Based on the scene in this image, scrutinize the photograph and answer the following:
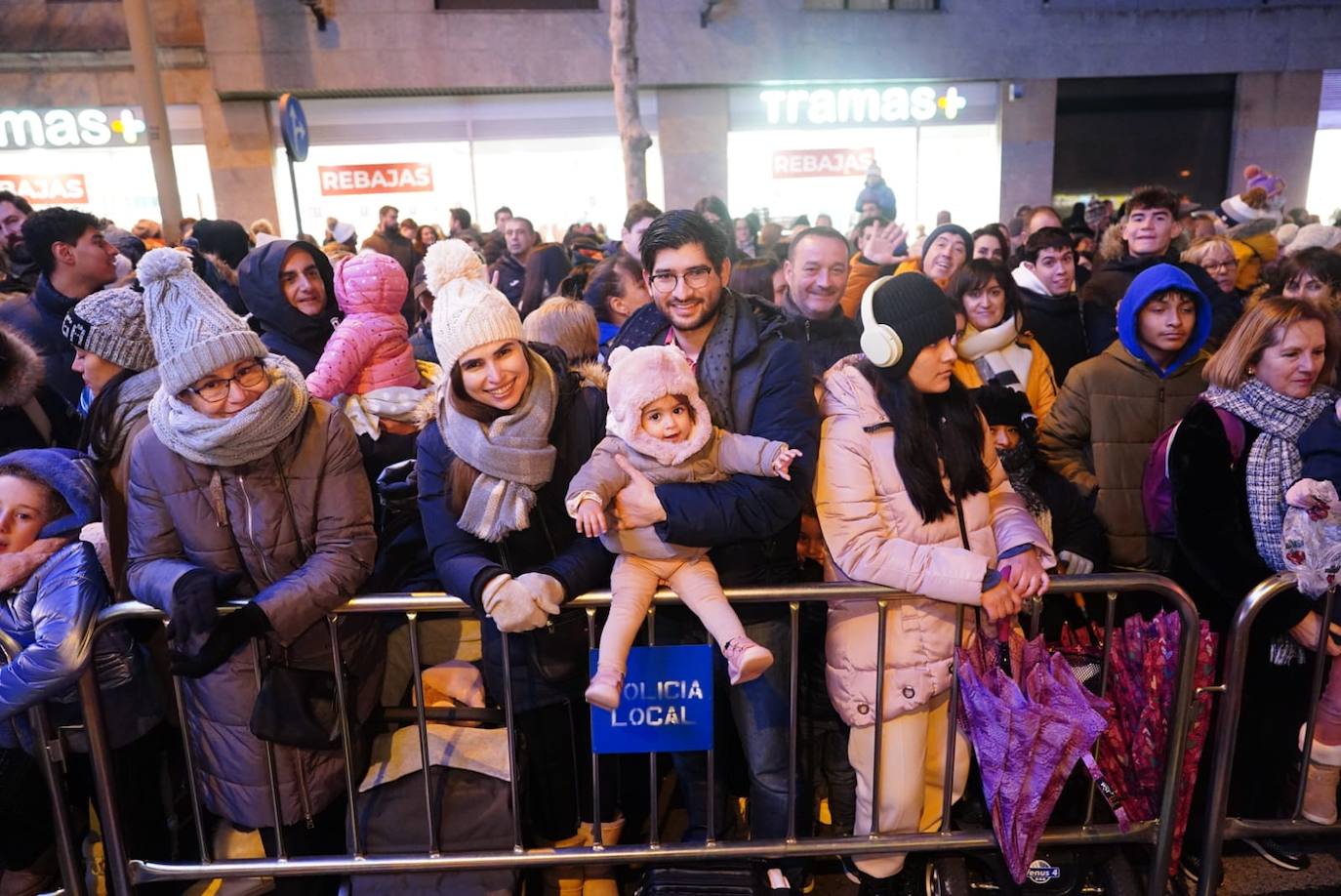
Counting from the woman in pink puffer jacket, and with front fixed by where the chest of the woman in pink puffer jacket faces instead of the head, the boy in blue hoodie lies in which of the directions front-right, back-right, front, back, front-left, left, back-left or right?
left

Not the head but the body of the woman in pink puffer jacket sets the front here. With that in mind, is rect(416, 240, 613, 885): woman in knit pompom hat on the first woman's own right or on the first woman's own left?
on the first woman's own right

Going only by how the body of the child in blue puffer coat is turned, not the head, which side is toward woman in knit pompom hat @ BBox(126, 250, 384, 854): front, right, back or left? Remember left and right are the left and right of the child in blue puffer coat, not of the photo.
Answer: left

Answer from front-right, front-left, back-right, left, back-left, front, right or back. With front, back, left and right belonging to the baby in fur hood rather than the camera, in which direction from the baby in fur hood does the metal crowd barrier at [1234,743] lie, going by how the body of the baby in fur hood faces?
left

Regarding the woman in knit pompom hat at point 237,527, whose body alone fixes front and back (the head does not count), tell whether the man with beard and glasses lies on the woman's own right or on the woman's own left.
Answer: on the woman's own left

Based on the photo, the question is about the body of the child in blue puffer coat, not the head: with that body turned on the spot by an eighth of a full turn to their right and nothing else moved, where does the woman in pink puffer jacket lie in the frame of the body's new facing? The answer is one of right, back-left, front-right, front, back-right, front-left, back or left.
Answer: back-left

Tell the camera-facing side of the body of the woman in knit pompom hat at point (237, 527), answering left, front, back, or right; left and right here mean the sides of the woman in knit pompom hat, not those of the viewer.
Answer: front

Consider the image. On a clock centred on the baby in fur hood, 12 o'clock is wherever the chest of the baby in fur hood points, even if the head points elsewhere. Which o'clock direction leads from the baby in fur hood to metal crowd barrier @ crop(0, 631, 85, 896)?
The metal crowd barrier is roughly at 3 o'clock from the baby in fur hood.

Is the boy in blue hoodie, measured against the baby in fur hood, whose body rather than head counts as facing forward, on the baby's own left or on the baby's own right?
on the baby's own left

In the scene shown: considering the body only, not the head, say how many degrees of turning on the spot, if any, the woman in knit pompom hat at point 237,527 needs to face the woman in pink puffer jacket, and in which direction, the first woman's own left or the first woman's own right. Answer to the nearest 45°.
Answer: approximately 45° to the first woman's own left

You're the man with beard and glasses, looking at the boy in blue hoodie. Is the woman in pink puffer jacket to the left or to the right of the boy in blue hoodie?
right
